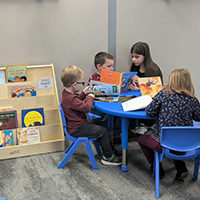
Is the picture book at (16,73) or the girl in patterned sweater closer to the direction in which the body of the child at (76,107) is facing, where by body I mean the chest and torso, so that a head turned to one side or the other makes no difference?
the girl in patterned sweater

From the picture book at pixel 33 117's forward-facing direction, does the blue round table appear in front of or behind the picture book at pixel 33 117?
in front

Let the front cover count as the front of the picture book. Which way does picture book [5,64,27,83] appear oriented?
toward the camera

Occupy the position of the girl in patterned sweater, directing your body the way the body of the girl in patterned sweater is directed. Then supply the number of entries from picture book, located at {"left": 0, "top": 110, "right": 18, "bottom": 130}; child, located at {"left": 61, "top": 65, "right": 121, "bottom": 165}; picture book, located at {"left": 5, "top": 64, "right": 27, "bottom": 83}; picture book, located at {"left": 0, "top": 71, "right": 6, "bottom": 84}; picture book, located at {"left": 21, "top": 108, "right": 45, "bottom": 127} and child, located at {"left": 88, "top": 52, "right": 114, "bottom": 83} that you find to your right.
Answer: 0

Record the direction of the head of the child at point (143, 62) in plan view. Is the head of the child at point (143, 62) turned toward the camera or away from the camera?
toward the camera

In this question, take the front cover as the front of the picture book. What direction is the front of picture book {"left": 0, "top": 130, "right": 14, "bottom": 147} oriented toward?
toward the camera

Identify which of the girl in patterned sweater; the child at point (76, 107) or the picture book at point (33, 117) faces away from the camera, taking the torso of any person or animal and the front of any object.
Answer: the girl in patterned sweater

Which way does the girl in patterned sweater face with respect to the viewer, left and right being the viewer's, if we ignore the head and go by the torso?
facing away from the viewer

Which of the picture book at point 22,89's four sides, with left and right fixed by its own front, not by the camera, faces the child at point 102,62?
left

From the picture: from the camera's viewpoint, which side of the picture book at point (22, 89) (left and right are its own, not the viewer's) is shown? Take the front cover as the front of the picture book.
front

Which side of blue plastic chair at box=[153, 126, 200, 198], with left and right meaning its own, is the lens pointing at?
back

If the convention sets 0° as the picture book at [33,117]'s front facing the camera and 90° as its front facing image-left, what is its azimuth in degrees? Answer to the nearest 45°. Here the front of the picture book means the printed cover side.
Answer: approximately 0°

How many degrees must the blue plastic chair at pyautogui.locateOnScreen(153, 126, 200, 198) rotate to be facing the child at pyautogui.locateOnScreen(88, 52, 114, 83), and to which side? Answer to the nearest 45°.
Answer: approximately 45° to its left

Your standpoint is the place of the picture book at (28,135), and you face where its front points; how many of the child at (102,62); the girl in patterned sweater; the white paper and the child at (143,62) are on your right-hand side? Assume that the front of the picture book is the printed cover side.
0

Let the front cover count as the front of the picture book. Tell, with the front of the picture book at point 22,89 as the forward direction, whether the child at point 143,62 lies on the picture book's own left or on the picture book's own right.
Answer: on the picture book's own left

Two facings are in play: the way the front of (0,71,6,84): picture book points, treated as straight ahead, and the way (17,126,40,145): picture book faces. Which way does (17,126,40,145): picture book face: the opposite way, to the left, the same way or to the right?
the same way

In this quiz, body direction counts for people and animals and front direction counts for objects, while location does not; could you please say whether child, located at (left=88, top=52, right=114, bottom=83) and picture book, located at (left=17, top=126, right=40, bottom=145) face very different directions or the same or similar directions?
same or similar directions
